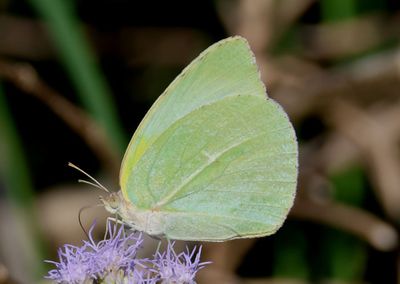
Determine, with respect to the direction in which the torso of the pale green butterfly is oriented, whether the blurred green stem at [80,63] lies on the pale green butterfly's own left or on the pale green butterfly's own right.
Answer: on the pale green butterfly's own right

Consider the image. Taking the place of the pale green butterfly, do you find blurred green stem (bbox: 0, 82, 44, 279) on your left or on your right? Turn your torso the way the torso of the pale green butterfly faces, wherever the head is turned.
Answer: on your right

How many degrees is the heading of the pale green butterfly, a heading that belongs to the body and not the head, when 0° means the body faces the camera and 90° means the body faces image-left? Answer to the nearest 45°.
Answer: approximately 90°
